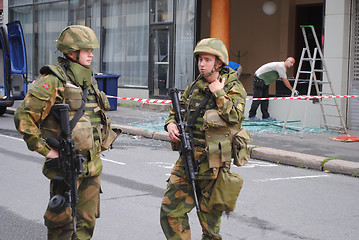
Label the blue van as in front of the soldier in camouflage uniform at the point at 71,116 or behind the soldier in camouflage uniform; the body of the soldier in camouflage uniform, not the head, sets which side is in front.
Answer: behind

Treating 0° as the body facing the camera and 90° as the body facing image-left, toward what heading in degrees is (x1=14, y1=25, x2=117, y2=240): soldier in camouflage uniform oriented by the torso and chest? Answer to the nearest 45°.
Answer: approximately 315°

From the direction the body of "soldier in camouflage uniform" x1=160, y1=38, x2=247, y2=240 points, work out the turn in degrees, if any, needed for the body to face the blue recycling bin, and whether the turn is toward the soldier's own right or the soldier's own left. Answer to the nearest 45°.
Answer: approximately 135° to the soldier's own right

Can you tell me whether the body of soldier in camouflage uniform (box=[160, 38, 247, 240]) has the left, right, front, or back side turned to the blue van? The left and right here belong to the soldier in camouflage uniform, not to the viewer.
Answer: right

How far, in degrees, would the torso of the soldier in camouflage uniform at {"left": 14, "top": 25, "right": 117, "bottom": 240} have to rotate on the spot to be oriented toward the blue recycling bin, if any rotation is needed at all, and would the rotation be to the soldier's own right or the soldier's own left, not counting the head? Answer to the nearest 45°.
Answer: approximately 135° to the soldier's own left

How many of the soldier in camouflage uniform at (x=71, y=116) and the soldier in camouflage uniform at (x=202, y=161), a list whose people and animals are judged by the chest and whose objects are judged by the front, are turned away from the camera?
0

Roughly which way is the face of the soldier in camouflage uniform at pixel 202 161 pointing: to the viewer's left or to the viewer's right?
to the viewer's left

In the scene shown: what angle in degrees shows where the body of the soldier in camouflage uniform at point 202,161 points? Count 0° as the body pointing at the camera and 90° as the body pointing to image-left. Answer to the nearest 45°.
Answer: approximately 45°

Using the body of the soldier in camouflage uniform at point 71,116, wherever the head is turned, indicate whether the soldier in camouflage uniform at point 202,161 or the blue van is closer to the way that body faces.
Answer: the soldier in camouflage uniform
